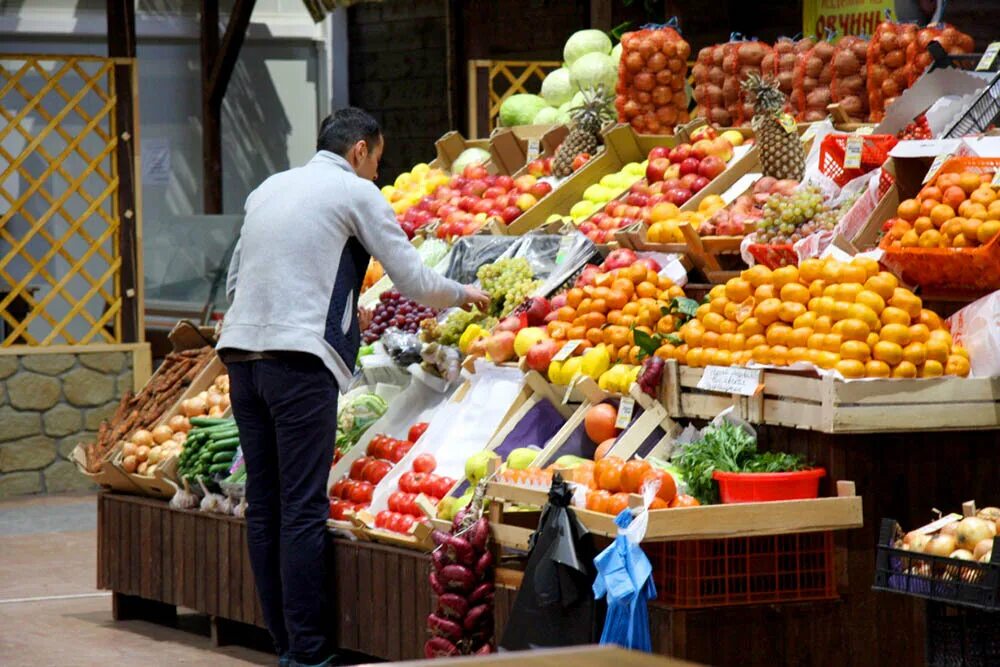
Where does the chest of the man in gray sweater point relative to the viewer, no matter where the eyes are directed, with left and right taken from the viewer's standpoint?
facing away from the viewer and to the right of the viewer

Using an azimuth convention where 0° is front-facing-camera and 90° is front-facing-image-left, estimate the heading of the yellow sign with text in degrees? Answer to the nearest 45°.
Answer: approximately 0°

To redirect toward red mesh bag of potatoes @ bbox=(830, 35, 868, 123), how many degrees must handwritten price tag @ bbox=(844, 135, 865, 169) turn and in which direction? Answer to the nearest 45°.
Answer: approximately 180°

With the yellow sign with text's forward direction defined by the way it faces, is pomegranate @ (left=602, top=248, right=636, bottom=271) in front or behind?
in front

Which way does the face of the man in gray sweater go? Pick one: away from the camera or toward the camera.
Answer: away from the camera

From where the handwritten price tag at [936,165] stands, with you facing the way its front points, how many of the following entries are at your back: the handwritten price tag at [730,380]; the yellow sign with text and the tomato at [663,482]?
1

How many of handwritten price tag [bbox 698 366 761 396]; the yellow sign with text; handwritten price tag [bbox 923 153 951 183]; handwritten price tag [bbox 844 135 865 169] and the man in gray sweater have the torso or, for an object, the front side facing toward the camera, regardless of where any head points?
4

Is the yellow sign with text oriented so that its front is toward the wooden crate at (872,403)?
yes
